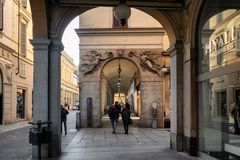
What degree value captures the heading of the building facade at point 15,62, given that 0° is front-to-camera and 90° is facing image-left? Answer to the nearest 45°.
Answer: approximately 315°

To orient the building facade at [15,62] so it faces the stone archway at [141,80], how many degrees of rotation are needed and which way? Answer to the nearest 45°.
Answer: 0° — it already faces it

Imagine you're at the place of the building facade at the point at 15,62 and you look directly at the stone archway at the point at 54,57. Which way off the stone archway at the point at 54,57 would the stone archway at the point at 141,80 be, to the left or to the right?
left

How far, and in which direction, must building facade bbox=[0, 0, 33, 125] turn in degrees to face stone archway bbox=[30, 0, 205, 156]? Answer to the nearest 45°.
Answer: approximately 45° to its right
